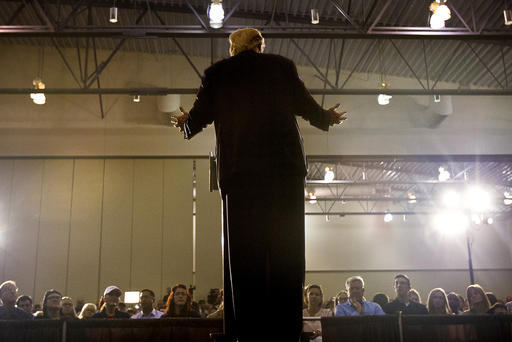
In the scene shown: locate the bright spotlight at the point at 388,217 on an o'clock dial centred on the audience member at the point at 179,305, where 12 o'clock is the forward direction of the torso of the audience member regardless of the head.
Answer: The bright spotlight is roughly at 7 o'clock from the audience member.

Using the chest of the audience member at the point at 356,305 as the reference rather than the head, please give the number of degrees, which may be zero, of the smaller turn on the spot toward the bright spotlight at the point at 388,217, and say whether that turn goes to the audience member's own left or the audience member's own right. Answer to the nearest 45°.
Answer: approximately 180°

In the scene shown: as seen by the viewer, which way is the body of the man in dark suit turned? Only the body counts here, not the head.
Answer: away from the camera

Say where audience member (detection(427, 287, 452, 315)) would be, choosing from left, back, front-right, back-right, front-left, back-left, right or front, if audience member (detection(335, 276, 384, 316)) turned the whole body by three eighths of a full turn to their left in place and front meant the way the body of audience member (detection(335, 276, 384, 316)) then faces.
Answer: front

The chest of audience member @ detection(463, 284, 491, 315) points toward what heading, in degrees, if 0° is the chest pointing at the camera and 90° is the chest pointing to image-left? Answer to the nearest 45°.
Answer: approximately 45°

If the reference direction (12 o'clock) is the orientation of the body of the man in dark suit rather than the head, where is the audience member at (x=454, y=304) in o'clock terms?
The audience member is roughly at 1 o'clock from the man in dark suit.

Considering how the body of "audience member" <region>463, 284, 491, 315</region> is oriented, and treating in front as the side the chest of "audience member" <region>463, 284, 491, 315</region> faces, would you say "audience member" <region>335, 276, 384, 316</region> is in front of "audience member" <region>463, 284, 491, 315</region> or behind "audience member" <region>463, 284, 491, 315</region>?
in front
